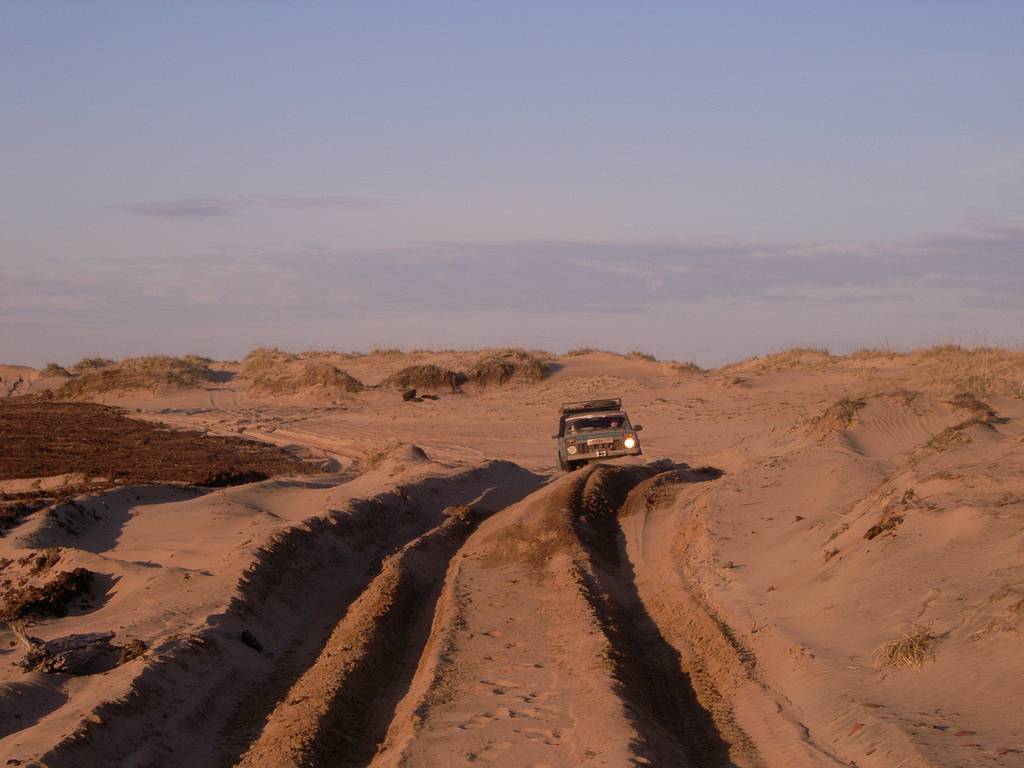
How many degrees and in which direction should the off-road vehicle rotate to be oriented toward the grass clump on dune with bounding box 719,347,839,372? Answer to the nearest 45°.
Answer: approximately 180°

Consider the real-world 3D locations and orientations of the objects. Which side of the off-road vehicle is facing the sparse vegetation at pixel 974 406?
left

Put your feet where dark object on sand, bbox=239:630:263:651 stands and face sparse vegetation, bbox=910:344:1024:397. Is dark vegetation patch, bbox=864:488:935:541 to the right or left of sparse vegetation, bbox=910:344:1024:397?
right

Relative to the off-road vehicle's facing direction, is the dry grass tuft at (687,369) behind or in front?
behind

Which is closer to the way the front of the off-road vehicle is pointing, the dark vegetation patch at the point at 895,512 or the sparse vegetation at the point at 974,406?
the dark vegetation patch

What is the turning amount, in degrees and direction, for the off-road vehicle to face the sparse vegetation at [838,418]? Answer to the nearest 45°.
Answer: approximately 90° to its left

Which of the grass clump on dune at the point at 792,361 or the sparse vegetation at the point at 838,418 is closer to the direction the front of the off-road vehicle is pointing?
the sparse vegetation

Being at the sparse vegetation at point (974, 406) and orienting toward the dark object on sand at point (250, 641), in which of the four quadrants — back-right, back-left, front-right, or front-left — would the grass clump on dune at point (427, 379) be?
back-right

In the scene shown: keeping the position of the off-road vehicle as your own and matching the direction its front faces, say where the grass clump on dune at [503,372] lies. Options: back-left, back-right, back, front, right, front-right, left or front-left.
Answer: back

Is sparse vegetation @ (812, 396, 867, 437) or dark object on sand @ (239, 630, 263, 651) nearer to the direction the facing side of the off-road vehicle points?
the dark object on sand

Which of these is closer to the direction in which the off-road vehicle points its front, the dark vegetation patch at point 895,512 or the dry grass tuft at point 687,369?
the dark vegetation patch

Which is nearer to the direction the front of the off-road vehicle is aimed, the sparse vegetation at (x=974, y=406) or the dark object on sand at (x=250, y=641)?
the dark object on sand

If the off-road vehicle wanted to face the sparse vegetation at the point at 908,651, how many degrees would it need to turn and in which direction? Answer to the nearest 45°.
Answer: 0° — it already faces it
